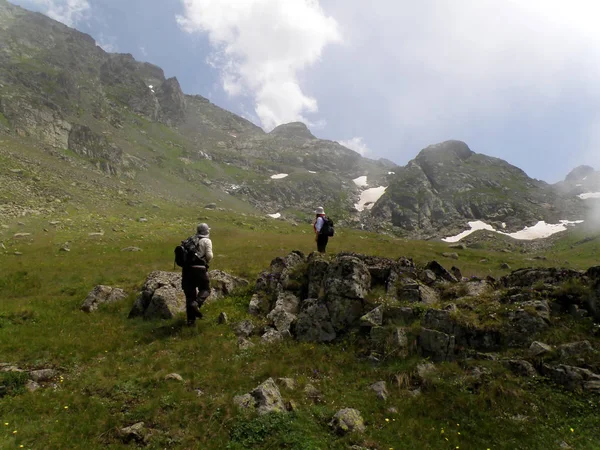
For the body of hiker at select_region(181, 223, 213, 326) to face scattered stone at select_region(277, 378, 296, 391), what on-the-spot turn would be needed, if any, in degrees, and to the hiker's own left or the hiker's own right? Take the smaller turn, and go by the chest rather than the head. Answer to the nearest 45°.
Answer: approximately 90° to the hiker's own right

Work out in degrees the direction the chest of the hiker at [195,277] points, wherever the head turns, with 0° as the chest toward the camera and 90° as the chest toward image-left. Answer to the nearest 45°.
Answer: approximately 225°

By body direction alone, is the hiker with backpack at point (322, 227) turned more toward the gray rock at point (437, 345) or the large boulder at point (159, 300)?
the large boulder

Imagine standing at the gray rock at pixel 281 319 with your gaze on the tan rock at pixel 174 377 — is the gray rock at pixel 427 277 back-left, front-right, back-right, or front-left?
back-left

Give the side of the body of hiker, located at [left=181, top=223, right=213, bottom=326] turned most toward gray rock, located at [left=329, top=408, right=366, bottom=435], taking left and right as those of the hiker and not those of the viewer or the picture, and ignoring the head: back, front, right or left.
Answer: right

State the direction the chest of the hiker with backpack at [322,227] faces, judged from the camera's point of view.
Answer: to the viewer's left

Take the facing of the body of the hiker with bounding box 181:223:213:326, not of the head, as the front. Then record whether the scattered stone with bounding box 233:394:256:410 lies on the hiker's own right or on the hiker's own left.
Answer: on the hiker's own right

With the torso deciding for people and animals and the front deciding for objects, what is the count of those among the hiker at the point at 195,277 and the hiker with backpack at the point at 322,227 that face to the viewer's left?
1

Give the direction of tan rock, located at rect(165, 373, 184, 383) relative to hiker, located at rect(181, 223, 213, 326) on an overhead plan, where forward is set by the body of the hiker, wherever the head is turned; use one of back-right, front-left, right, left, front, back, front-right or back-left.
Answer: back-right

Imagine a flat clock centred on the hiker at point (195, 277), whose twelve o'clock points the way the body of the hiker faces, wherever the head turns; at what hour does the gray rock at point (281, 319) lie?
The gray rock is roughly at 2 o'clock from the hiker.

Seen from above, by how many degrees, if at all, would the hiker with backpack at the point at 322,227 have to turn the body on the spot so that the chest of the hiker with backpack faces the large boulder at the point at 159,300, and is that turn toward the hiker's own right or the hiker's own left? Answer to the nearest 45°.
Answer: approximately 45° to the hiker's own left

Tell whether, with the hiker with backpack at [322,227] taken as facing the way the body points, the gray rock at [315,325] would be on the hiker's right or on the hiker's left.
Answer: on the hiker's left
